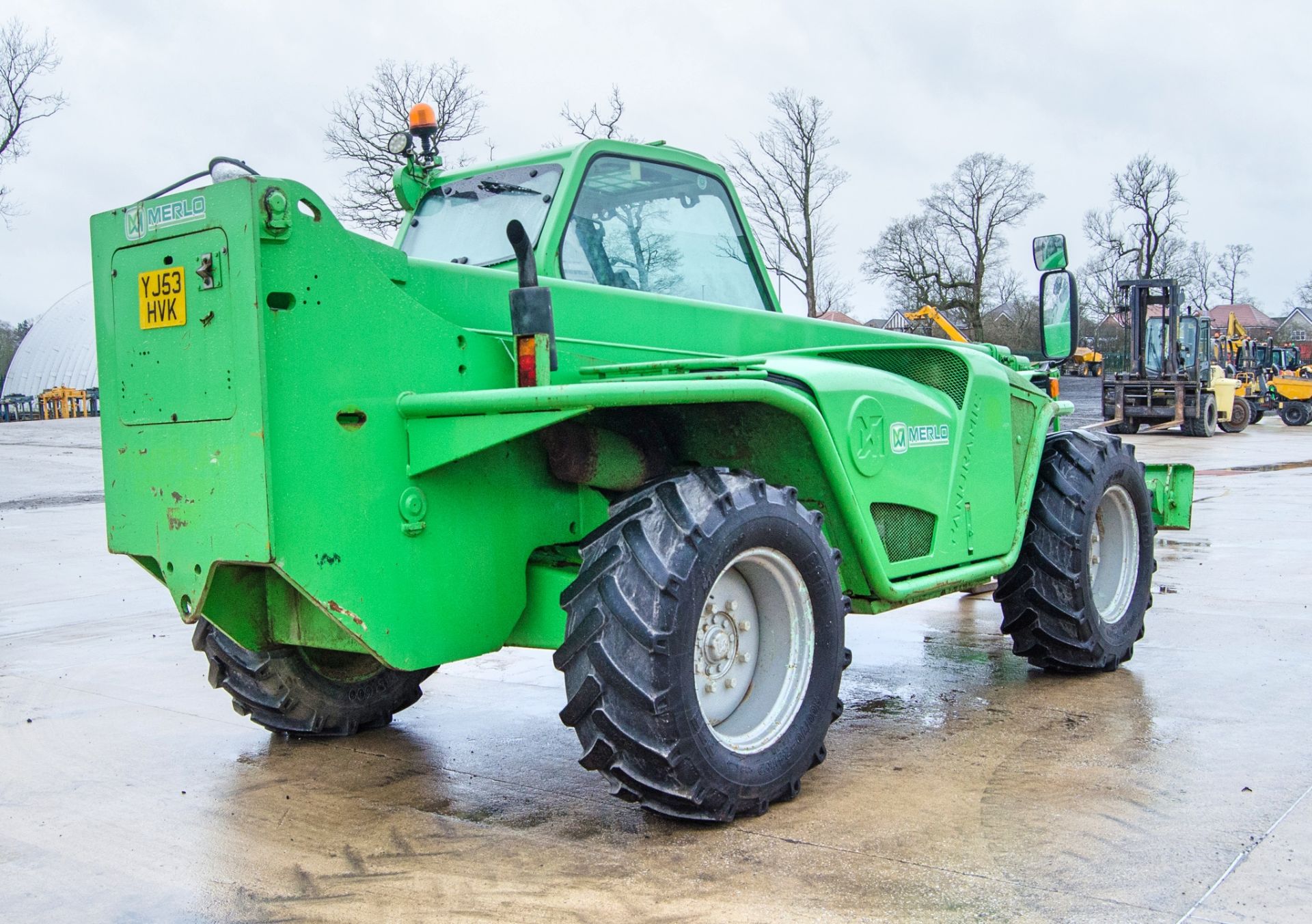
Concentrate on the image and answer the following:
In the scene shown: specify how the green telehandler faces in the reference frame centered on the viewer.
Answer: facing away from the viewer and to the right of the viewer
